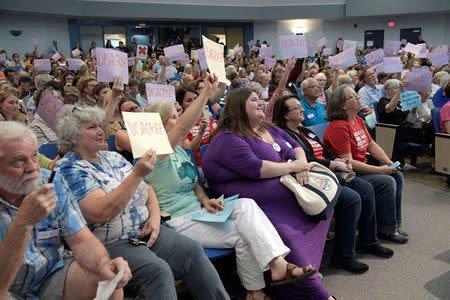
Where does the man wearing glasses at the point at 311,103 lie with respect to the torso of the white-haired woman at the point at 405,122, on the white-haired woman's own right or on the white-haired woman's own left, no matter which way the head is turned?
on the white-haired woman's own right

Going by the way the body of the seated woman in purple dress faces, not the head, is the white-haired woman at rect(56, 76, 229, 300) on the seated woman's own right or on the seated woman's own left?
on the seated woman's own right

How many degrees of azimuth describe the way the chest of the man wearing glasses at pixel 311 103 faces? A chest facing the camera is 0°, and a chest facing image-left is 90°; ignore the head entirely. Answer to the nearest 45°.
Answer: approximately 315°

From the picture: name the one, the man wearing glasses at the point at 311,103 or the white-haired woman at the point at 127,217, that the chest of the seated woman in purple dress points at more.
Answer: the white-haired woman
